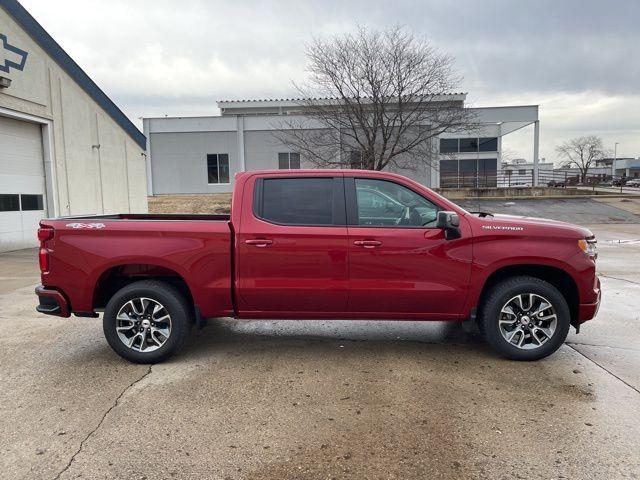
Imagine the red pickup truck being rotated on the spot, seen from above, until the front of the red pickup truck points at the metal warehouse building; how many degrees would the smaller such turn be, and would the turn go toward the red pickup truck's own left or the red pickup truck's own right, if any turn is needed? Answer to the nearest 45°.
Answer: approximately 90° to the red pickup truck's own left

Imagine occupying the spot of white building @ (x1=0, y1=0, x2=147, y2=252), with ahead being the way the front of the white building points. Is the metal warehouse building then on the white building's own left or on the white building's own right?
on the white building's own left

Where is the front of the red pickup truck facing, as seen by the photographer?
facing to the right of the viewer

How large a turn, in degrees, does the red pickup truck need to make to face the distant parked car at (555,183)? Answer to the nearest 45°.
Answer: approximately 45° to its left

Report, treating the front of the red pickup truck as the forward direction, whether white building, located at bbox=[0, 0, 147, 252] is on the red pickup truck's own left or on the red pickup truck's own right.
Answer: on the red pickup truck's own left

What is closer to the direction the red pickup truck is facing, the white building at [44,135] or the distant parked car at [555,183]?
the distant parked car

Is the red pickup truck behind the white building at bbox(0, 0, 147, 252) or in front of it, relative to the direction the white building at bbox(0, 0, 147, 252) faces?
in front

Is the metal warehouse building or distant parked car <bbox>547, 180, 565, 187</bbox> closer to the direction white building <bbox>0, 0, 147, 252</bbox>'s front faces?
the distant parked car

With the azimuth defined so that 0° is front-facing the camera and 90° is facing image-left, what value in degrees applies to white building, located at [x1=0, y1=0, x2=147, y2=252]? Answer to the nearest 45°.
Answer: approximately 315°

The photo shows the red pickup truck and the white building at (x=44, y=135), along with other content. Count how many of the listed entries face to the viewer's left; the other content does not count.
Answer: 0
